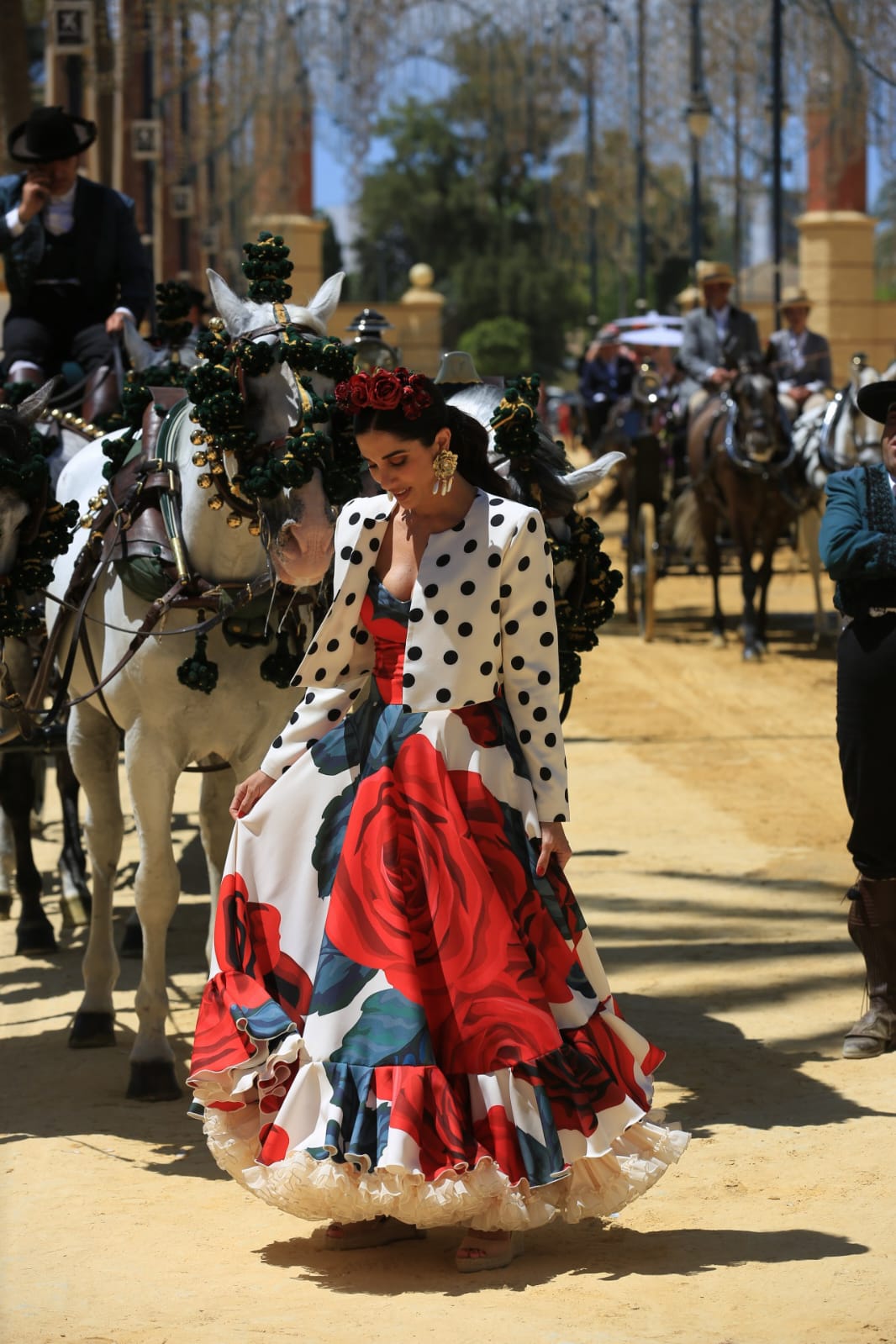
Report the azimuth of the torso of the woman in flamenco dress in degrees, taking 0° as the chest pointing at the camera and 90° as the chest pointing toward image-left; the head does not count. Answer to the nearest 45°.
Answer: approximately 45°

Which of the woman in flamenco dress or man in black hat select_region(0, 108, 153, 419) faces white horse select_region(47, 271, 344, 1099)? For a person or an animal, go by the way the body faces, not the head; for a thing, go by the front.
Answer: the man in black hat

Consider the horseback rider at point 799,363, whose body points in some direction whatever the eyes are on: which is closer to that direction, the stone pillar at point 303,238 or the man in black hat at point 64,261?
the man in black hat

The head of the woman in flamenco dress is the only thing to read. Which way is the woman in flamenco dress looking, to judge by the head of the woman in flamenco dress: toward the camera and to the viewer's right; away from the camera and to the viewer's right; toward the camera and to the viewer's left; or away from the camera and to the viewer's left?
toward the camera and to the viewer's left

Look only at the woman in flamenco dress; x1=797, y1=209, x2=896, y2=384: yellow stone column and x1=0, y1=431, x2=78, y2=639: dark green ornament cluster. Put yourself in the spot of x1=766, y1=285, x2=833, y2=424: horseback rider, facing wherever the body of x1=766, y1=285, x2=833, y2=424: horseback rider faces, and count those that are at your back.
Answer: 1

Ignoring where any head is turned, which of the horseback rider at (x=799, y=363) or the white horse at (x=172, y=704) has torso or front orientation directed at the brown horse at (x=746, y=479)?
the horseback rider

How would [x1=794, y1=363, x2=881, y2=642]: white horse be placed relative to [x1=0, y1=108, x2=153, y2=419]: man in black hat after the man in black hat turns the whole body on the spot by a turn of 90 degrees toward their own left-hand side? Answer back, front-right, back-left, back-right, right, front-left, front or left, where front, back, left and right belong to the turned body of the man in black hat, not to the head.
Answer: front-left

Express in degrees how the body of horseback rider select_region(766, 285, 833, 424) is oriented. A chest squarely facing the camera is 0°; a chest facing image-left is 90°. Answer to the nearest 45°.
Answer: approximately 0°

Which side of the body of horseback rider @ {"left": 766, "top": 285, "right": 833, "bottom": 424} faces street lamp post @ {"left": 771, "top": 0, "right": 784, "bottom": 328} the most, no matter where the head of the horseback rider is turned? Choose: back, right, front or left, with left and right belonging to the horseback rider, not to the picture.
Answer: back

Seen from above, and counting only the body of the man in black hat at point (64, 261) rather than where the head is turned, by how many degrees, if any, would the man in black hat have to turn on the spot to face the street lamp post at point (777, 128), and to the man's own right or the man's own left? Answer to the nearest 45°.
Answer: approximately 135° to the man's own left

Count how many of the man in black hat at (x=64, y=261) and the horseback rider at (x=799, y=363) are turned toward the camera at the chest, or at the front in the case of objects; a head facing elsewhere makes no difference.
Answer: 2

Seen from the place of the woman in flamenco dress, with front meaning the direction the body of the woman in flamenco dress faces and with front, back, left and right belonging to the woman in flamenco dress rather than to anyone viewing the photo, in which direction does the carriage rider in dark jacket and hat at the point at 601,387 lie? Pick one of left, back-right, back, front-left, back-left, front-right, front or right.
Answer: back-right

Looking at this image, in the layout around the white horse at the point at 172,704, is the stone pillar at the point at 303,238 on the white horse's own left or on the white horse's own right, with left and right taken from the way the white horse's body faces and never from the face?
on the white horse's own left
